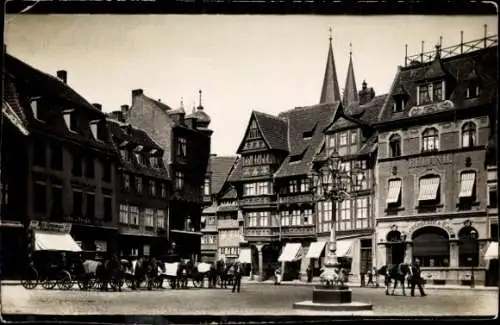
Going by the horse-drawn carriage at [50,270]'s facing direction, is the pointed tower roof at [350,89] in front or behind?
in front

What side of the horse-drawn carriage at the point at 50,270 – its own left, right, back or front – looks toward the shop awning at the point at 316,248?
front

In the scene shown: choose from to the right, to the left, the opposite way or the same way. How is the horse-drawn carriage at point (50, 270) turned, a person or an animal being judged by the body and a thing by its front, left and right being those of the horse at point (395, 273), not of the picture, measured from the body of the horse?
the opposite way

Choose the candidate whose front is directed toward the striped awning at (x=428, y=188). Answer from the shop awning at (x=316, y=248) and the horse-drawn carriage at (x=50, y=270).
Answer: the horse-drawn carriage

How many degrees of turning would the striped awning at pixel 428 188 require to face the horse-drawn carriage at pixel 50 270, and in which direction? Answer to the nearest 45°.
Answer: approximately 45° to its right

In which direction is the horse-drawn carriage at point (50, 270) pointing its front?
to the viewer's right

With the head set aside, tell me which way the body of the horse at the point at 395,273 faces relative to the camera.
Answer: to the viewer's left

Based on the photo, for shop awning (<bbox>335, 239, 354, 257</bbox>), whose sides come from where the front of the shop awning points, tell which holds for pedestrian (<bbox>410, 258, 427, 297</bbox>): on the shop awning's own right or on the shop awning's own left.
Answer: on the shop awning's own left

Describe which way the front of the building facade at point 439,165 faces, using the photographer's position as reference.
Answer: facing the viewer and to the left of the viewer
